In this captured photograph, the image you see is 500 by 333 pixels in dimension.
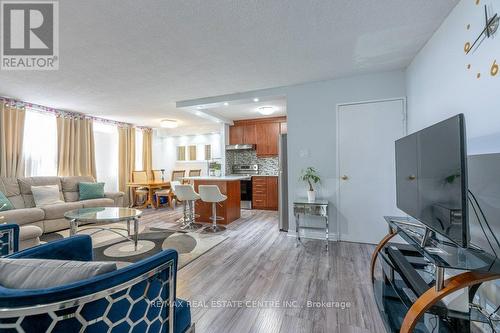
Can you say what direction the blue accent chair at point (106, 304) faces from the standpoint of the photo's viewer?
facing away from the viewer and to the right of the viewer

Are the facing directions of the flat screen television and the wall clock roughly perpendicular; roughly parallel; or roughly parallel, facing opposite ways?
roughly parallel

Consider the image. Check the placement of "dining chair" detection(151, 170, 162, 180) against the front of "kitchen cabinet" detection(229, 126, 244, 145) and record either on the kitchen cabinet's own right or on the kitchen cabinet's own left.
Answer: on the kitchen cabinet's own right

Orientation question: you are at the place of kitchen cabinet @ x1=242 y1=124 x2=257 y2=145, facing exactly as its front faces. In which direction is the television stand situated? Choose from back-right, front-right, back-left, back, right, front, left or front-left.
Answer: front

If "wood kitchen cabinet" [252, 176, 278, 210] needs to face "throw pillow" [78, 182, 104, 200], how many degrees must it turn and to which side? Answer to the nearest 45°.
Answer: approximately 90° to its right

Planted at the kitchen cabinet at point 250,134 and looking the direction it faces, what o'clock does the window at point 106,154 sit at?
The window is roughly at 3 o'clock from the kitchen cabinet.

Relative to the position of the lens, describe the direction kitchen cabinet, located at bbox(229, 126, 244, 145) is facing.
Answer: facing the viewer

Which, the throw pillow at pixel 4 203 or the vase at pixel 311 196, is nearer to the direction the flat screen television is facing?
the throw pillow

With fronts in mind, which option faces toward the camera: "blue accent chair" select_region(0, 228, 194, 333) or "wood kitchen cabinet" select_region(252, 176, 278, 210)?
the wood kitchen cabinet

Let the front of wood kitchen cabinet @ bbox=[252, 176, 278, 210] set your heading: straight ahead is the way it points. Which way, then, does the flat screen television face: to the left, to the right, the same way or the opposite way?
to the right

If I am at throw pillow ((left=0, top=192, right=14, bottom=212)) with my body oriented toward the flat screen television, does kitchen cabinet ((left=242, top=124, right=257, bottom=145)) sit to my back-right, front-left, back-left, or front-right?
front-left

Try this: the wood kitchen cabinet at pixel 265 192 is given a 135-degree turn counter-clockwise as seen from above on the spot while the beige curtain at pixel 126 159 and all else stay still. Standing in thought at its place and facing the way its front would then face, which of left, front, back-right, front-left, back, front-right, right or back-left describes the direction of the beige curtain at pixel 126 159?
back-left

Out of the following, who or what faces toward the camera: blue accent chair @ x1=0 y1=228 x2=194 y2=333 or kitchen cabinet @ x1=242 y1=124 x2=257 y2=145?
the kitchen cabinet

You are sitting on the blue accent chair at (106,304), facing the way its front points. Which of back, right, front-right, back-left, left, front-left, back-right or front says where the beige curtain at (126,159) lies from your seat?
front-left

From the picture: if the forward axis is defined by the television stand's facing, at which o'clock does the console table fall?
The console table is roughly at 3 o'clock from the television stand.

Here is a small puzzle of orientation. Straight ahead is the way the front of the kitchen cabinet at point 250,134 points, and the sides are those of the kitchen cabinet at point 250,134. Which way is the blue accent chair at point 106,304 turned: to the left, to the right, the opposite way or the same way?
the opposite way

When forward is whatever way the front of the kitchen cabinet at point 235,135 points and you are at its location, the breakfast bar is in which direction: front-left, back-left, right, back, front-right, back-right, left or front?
front

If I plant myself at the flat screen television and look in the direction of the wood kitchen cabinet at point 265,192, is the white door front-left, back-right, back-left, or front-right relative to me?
front-right

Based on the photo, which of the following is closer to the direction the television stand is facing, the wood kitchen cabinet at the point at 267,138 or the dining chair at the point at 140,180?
the dining chair

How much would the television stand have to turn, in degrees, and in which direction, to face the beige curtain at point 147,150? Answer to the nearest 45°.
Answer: approximately 45° to its right
